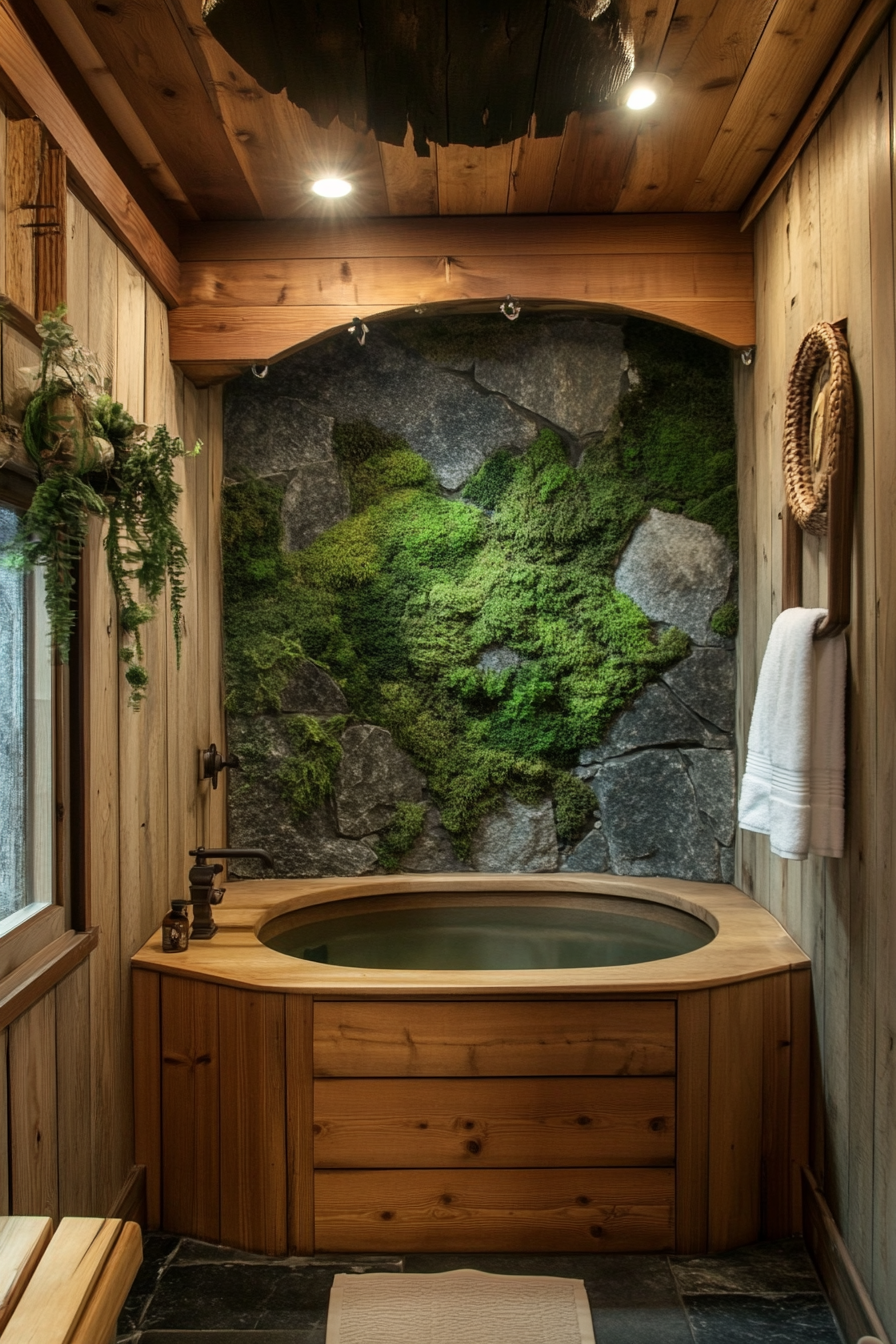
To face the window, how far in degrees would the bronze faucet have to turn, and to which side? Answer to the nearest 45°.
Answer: approximately 135° to its right

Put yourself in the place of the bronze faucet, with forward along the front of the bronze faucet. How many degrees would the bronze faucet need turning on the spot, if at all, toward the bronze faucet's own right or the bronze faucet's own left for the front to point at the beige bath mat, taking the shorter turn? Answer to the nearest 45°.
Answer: approximately 45° to the bronze faucet's own right

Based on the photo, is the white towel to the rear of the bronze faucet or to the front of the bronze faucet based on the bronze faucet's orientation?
to the front

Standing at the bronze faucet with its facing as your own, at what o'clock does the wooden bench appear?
The wooden bench is roughly at 3 o'clock from the bronze faucet.

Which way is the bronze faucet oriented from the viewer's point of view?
to the viewer's right
